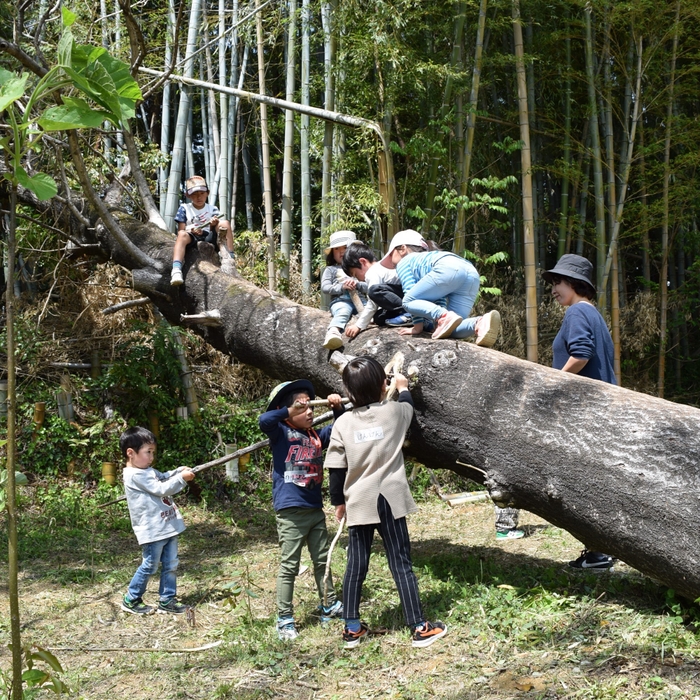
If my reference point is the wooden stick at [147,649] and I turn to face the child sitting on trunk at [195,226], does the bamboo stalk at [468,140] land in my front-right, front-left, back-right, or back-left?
front-right

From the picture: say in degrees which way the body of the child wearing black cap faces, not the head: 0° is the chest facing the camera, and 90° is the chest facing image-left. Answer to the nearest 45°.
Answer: approximately 315°

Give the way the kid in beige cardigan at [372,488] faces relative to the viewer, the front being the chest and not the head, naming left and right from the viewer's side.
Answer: facing away from the viewer

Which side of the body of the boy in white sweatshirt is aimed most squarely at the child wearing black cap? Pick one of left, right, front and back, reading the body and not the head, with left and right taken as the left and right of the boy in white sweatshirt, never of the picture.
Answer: front

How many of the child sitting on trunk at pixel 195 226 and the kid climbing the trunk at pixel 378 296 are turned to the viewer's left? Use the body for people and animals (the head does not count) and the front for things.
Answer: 1

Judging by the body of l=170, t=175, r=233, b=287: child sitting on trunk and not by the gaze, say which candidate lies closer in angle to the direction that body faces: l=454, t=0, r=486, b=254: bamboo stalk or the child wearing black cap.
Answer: the child wearing black cap

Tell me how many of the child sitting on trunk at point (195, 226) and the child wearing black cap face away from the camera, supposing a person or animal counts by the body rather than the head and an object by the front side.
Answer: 0

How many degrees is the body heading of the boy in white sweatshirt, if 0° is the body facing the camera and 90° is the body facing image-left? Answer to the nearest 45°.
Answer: approximately 315°

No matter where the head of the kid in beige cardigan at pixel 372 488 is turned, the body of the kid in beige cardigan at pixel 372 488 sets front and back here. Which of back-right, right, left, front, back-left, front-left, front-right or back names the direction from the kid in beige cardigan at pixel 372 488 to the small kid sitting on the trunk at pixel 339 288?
front

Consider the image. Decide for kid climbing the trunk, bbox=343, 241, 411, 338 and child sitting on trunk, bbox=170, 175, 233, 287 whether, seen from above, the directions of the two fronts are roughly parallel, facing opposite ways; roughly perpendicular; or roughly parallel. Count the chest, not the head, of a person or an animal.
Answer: roughly perpendicular

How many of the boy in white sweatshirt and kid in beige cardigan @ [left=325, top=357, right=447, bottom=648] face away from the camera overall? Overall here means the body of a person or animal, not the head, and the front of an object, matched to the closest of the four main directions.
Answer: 1

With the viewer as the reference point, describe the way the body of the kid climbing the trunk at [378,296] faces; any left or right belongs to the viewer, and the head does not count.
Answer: facing to the left of the viewer

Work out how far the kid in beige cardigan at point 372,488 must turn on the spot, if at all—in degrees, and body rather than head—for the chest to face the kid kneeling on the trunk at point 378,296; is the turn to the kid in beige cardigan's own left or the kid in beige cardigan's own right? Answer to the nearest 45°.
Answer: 0° — they already face them

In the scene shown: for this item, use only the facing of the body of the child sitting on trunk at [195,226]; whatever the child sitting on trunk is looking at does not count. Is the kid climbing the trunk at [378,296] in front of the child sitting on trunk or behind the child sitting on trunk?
in front

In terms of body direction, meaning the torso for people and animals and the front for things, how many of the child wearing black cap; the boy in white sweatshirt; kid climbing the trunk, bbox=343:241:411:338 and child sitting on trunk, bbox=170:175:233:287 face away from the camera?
0

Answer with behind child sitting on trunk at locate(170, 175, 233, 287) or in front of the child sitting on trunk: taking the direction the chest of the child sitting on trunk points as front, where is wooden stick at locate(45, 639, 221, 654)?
in front

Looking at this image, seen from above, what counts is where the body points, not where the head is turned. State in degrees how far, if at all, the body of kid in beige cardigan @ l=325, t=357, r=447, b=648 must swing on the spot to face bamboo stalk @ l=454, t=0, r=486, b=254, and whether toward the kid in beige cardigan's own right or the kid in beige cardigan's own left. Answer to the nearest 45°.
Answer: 0° — they already face it

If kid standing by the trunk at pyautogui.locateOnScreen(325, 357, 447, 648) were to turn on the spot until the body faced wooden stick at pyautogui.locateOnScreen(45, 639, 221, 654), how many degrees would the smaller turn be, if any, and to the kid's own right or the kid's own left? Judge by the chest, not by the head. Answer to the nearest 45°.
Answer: approximately 90° to the kid's own left
